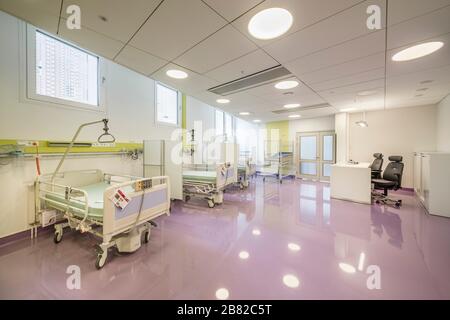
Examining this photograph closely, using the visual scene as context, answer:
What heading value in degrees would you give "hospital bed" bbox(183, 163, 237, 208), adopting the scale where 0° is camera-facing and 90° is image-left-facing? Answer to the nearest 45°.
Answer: approximately 315°

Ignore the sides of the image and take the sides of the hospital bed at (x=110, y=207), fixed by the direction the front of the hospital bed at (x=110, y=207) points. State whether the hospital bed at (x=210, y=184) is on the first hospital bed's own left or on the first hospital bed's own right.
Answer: on the first hospital bed's own left

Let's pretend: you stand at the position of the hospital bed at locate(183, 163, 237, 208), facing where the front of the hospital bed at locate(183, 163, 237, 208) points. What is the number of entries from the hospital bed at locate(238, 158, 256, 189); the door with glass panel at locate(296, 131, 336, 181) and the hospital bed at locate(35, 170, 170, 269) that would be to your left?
2

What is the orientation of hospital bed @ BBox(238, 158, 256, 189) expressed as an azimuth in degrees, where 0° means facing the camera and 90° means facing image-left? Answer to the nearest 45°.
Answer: approximately 315°

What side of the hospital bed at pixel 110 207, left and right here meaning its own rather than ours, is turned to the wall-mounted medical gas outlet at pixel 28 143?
back

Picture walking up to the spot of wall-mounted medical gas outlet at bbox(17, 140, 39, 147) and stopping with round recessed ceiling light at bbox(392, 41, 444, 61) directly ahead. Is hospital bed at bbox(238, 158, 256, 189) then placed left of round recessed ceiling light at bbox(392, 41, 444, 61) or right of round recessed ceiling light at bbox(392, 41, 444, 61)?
left

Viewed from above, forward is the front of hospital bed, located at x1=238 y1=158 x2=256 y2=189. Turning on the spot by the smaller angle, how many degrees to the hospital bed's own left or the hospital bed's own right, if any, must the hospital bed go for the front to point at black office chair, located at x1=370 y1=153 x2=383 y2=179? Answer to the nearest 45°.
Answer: approximately 45° to the hospital bed's own left

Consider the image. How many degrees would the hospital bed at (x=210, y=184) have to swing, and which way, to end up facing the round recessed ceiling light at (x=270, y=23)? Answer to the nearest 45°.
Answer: approximately 45° to its right
